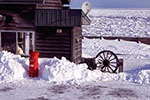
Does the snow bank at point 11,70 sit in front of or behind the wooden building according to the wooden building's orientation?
in front

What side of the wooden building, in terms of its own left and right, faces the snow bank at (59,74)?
front

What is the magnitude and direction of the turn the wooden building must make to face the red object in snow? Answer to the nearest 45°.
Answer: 0° — it already faces it

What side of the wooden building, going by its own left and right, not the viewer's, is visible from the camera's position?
front
